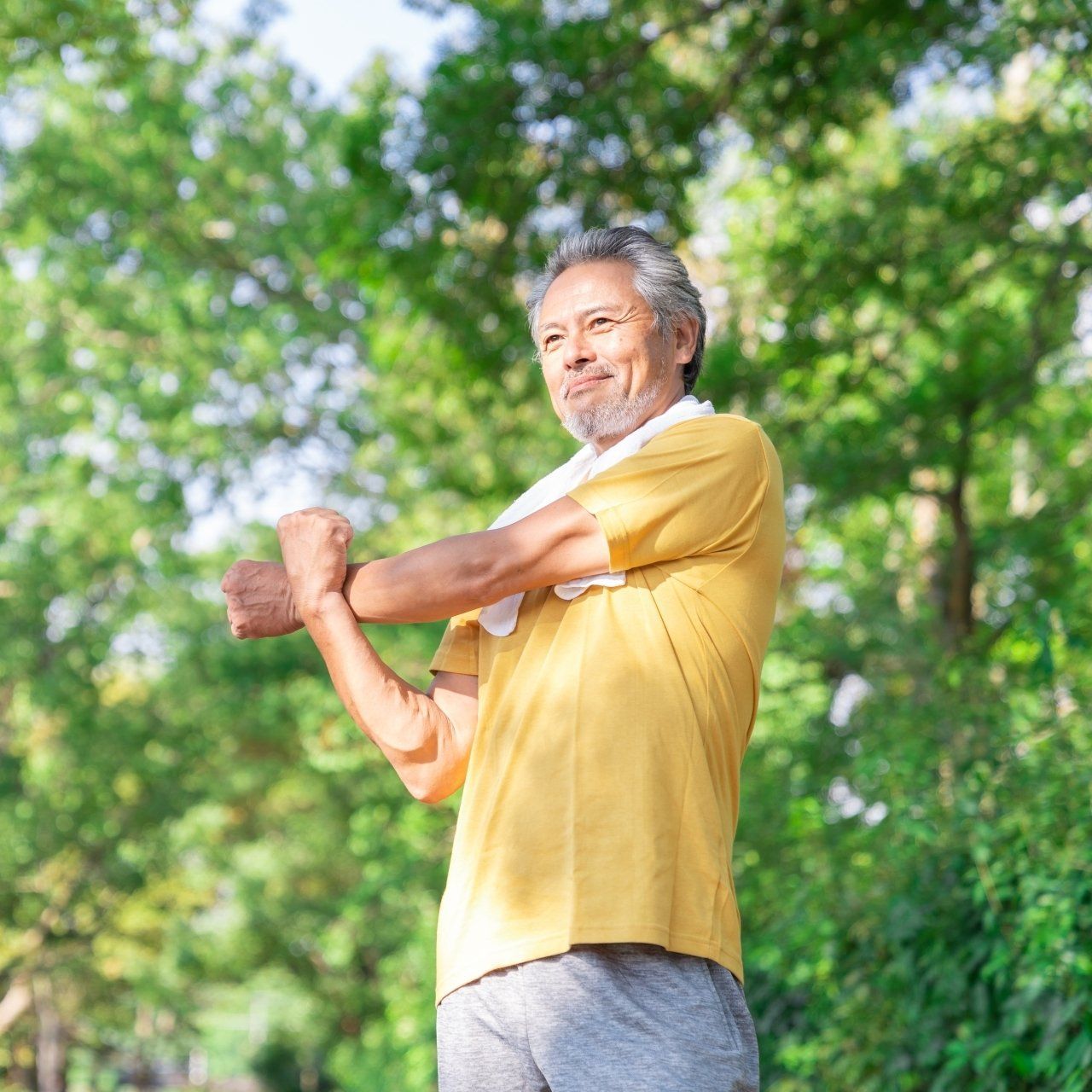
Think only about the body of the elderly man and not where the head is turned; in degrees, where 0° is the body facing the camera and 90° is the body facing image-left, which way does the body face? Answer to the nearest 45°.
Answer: approximately 45°

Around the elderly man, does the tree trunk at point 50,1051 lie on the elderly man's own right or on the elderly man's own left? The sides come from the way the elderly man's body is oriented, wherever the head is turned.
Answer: on the elderly man's own right

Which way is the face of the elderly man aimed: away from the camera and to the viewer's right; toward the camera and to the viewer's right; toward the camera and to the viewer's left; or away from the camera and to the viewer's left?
toward the camera and to the viewer's left
